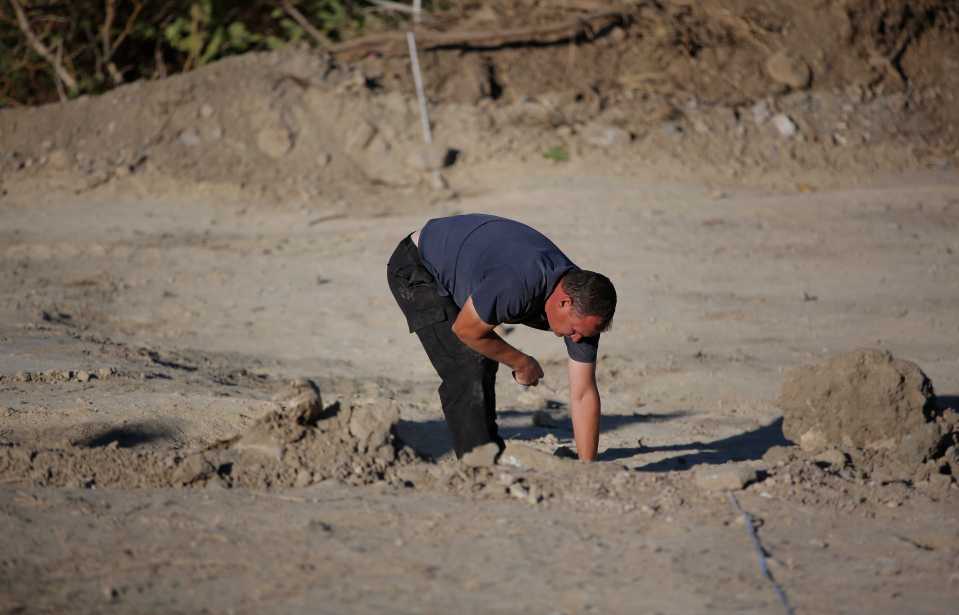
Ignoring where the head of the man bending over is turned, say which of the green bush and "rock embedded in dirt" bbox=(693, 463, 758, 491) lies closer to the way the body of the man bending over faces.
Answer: the rock embedded in dirt

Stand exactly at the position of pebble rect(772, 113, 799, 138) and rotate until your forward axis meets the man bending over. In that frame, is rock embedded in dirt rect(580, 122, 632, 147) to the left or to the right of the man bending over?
right

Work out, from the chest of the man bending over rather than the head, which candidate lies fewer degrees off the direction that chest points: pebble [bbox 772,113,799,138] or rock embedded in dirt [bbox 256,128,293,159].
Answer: the pebble

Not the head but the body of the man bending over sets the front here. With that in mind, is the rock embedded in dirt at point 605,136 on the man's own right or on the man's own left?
on the man's own left

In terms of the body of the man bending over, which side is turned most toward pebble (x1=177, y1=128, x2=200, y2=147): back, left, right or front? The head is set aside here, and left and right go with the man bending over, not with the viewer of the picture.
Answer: left

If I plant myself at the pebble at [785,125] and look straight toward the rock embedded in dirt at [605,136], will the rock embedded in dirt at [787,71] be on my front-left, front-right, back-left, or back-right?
back-right

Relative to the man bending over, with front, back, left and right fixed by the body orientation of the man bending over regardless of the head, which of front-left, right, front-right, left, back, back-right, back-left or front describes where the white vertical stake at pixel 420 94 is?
left

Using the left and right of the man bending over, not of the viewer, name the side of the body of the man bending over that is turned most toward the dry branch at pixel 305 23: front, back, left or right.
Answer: left

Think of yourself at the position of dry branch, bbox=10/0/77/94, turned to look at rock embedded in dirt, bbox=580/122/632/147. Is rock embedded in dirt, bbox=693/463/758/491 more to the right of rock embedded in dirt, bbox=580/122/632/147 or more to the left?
right

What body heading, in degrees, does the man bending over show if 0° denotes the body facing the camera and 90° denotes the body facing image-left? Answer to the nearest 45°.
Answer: approximately 270°

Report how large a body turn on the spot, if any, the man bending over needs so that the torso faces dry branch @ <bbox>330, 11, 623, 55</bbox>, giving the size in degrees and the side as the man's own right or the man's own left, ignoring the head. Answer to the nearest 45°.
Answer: approximately 90° to the man's own left

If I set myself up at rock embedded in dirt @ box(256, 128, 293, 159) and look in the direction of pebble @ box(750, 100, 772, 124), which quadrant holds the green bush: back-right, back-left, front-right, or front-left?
back-left

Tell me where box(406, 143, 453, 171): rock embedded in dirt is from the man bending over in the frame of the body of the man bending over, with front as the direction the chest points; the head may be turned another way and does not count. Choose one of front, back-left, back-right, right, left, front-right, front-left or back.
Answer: left

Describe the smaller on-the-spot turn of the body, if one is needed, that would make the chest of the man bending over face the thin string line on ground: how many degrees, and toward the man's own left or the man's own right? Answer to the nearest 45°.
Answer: approximately 45° to the man's own right
